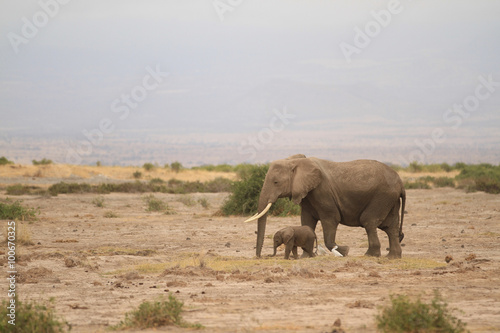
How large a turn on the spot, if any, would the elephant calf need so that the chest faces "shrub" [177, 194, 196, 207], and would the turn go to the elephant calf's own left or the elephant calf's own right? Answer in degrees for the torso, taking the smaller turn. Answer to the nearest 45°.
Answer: approximately 90° to the elephant calf's own right

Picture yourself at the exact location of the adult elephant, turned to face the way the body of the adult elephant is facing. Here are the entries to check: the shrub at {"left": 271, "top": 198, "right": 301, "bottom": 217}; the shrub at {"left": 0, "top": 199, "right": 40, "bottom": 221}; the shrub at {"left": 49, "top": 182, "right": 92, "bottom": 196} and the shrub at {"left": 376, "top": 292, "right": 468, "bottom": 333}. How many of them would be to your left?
1

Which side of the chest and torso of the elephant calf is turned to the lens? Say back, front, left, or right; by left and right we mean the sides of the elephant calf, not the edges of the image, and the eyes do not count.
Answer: left

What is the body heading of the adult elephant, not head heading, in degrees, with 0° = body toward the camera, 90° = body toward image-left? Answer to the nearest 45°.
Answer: approximately 90°

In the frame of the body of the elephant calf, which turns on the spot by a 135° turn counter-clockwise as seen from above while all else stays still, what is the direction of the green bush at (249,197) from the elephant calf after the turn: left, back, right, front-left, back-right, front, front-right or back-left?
back-left

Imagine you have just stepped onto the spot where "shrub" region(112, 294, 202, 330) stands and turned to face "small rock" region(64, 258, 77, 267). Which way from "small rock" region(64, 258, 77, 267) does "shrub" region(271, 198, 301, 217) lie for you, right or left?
right

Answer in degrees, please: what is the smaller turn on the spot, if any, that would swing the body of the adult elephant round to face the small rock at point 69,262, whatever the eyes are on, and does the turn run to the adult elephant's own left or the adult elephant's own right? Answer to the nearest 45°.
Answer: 0° — it already faces it

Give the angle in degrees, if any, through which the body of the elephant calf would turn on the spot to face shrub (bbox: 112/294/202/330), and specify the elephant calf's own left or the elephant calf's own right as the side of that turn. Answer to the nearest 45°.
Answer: approximately 90° to the elephant calf's own left

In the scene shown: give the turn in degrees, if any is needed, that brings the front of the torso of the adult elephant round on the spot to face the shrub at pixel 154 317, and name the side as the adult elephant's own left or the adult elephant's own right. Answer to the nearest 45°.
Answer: approximately 90° to the adult elephant's own left

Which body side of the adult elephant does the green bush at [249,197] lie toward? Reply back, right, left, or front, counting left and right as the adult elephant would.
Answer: right

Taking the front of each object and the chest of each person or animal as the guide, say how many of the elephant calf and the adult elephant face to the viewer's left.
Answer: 2

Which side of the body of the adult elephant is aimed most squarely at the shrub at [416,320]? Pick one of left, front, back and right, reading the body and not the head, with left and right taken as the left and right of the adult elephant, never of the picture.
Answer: left

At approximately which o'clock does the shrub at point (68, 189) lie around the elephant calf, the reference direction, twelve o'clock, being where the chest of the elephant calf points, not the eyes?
The shrub is roughly at 2 o'clock from the elephant calf.

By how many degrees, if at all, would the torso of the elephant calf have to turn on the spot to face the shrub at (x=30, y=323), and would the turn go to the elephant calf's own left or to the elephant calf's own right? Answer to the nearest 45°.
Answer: approximately 45° to the elephant calf's own left
